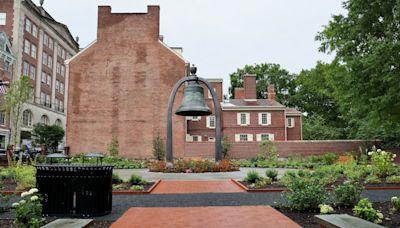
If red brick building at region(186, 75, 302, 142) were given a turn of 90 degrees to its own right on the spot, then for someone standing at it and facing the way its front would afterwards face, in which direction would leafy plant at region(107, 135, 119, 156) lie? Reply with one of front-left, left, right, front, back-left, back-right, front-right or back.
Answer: front-left

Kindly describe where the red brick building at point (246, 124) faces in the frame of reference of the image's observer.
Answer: facing the viewer

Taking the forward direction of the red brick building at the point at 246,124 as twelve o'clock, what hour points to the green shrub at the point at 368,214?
The green shrub is roughly at 12 o'clock from the red brick building.

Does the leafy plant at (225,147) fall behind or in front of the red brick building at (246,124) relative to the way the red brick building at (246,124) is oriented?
in front

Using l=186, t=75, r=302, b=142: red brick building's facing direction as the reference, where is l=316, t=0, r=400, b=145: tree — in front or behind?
in front

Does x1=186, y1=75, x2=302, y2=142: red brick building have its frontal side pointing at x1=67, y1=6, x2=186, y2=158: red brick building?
no

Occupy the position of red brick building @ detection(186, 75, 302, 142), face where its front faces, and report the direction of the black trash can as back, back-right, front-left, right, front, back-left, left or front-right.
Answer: front

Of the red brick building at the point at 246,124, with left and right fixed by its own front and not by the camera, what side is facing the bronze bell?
front

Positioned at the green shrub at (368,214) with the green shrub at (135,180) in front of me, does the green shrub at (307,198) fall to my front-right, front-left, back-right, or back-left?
front-right

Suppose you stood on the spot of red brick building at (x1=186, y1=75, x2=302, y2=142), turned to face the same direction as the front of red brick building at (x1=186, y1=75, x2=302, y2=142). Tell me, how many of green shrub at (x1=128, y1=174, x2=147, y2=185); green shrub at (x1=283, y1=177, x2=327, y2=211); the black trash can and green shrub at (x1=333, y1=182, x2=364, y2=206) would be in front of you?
4

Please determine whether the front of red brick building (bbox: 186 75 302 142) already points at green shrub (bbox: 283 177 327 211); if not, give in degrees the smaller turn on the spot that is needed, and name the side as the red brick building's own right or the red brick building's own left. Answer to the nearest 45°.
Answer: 0° — it already faces it
